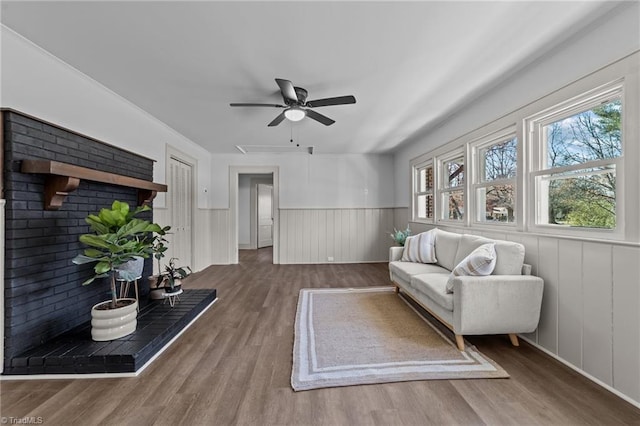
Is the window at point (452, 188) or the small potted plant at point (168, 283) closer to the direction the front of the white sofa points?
the small potted plant

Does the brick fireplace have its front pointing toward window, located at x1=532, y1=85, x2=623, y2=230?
yes

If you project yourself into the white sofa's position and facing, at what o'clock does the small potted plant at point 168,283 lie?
The small potted plant is roughly at 1 o'clock from the white sofa.

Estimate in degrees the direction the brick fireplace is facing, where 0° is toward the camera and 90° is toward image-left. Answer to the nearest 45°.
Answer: approximately 315°

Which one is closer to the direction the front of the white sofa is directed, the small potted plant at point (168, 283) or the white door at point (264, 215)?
the small potted plant

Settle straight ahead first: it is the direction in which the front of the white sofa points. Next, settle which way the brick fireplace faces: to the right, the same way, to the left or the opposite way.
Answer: the opposite way

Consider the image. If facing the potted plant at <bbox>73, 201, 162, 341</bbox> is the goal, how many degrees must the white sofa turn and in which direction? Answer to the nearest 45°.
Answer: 0° — it already faces it
